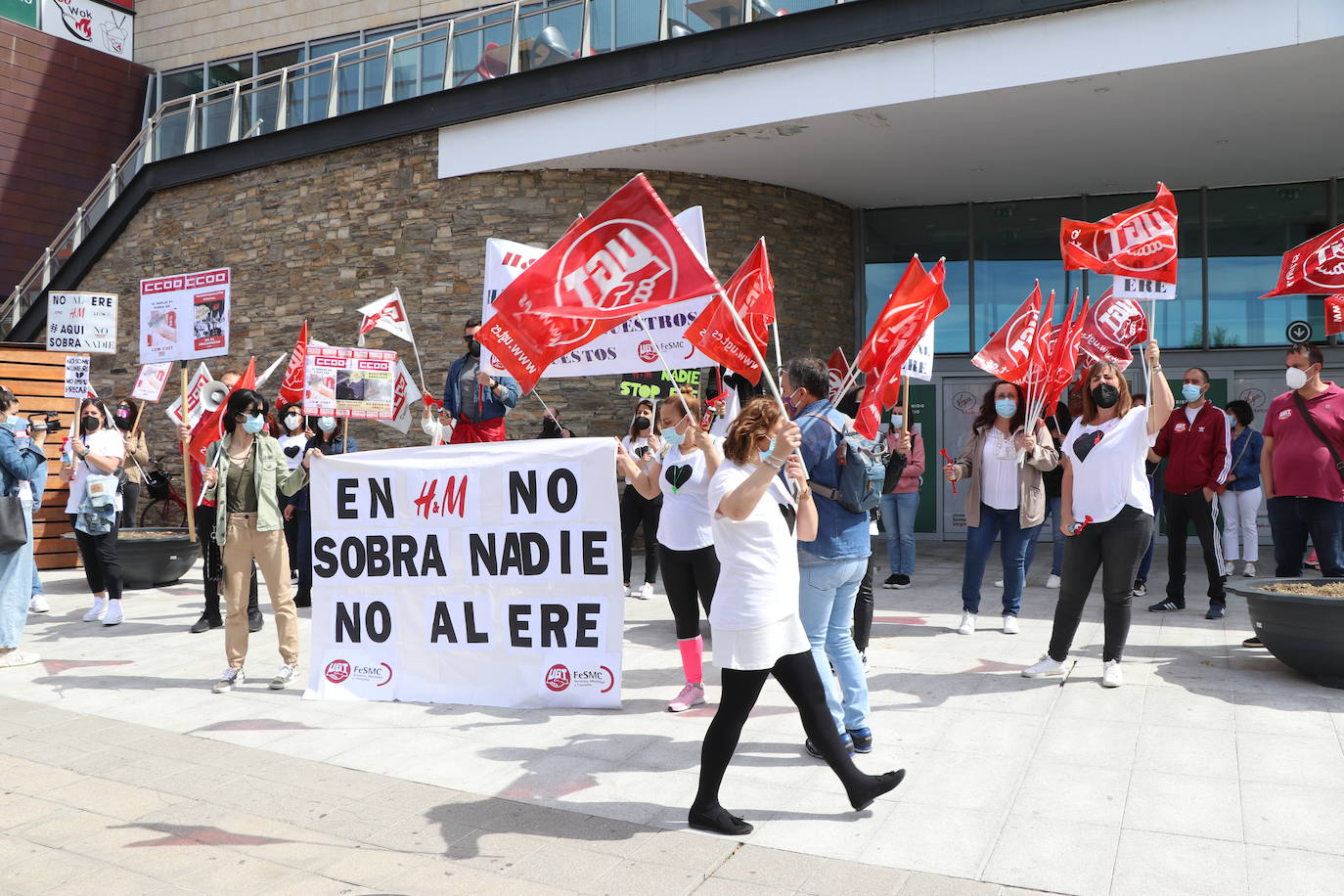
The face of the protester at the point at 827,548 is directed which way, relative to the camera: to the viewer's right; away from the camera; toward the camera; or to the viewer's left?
to the viewer's left

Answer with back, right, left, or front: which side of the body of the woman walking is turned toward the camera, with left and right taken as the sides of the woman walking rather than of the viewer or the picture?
right

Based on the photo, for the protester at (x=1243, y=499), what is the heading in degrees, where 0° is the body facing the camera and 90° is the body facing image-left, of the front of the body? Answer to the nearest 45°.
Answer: approximately 45°

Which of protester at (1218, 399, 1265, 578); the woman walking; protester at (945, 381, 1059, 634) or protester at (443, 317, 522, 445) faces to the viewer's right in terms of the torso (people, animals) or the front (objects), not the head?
the woman walking

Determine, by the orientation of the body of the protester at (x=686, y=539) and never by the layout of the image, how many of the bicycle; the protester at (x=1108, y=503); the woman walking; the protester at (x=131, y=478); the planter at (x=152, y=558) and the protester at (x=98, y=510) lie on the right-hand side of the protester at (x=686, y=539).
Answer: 4

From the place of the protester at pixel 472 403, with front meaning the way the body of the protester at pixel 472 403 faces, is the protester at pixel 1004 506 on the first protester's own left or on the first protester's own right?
on the first protester's own left

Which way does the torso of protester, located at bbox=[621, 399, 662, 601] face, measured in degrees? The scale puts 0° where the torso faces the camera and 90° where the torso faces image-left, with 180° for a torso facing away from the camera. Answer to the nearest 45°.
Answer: approximately 0°

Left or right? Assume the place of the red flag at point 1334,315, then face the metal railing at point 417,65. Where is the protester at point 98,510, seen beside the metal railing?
left

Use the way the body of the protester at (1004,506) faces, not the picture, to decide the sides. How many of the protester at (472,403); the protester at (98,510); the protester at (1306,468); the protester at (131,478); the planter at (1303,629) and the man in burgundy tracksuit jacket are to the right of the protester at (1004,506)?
3

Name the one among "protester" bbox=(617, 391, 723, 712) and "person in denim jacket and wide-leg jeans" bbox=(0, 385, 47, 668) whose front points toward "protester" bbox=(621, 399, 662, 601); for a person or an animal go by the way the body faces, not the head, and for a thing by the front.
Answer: "person in denim jacket and wide-leg jeans" bbox=(0, 385, 47, 668)

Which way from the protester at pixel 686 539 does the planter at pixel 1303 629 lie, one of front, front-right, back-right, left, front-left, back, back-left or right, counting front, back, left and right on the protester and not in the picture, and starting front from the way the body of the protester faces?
back-left
